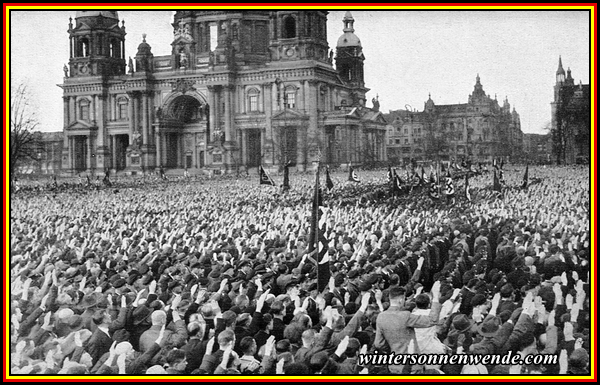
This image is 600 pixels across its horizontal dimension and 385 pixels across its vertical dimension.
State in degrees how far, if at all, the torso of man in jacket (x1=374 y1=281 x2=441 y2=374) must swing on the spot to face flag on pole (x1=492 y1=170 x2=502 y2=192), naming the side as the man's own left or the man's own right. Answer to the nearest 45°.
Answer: approximately 45° to the man's own left

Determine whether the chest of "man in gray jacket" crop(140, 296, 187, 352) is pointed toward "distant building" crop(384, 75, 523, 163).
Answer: yes

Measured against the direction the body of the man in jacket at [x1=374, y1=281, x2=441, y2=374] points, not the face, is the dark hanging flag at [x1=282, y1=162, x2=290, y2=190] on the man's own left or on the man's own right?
on the man's own left

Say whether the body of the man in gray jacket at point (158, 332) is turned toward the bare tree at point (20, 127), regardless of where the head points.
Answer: no

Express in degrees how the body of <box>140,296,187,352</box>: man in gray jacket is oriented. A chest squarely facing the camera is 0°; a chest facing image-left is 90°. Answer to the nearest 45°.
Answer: approximately 225°

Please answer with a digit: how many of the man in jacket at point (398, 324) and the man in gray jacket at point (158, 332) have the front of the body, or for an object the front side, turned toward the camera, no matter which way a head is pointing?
0

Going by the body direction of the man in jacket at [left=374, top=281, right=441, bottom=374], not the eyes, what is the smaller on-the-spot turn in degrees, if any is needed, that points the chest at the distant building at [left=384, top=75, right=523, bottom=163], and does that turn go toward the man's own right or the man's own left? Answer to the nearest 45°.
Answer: approximately 45° to the man's own left

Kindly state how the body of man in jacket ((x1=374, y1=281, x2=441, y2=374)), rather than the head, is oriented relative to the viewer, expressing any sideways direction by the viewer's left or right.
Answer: facing away from the viewer and to the right of the viewer

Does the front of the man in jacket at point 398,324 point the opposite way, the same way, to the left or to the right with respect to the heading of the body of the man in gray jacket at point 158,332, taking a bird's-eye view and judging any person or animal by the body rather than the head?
the same way

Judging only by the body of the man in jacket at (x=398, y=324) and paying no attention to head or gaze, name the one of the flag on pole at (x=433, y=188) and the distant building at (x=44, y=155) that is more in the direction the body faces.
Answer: the flag on pole

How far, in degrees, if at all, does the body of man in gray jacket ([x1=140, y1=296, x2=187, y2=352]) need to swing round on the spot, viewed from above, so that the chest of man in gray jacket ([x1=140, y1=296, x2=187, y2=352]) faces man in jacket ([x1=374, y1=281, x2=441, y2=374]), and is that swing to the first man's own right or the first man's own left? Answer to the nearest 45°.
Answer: approximately 45° to the first man's own right

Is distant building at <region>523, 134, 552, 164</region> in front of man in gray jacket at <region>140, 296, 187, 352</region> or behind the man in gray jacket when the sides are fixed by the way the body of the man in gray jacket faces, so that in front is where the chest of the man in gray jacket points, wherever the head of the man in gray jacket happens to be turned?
in front
